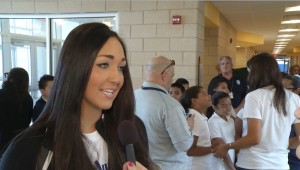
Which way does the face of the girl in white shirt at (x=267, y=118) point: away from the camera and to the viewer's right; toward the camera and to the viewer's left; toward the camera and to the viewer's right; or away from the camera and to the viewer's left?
away from the camera and to the viewer's left

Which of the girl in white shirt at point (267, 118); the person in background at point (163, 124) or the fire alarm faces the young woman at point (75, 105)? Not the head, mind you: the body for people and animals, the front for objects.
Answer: the fire alarm

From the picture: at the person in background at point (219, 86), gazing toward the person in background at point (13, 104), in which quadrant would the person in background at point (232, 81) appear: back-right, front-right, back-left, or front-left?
back-right

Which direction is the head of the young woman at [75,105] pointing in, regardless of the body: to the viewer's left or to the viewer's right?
to the viewer's right

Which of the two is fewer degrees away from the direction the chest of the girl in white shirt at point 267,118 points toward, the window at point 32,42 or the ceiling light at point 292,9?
the window

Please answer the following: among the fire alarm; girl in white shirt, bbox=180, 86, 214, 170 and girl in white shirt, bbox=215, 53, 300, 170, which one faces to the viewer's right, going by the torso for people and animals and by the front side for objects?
girl in white shirt, bbox=180, 86, 214, 170

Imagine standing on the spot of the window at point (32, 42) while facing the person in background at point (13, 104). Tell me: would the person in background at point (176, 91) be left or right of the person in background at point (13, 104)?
left
